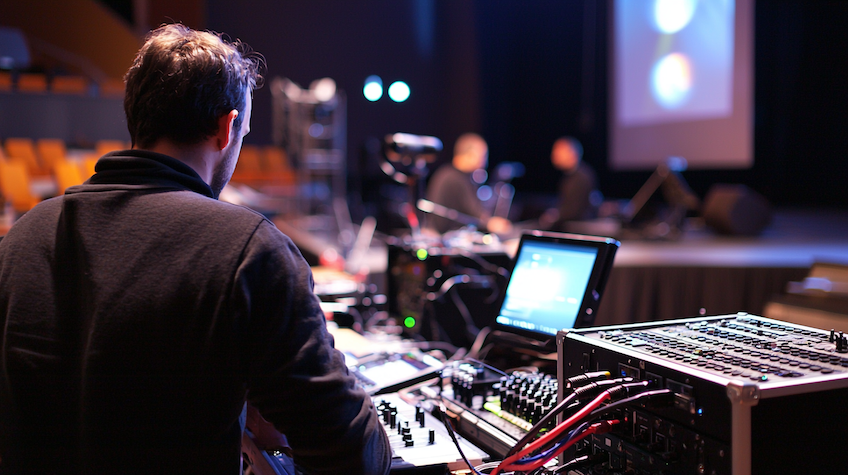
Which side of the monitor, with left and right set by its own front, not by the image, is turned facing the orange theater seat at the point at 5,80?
right

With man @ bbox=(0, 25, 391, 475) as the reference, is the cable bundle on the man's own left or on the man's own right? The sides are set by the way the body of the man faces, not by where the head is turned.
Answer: on the man's own right

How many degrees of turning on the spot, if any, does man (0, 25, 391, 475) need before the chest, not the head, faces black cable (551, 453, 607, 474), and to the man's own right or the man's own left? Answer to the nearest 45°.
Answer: approximately 45° to the man's own right

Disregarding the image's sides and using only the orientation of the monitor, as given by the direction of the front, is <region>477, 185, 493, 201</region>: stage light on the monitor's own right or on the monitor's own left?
on the monitor's own right

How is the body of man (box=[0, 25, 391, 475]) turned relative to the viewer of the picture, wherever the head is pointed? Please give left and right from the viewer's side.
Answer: facing away from the viewer and to the right of the viewer

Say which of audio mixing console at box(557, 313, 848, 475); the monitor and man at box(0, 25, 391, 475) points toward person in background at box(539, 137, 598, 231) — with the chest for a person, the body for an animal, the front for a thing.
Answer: the man

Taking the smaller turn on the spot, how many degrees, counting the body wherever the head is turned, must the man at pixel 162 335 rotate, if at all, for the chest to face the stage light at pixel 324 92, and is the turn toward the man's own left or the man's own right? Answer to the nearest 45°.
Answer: approximately 45° to the man's own left

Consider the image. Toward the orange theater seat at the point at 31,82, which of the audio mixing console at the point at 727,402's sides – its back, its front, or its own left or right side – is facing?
right

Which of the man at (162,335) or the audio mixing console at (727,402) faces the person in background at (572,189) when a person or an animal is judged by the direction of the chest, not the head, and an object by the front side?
the man

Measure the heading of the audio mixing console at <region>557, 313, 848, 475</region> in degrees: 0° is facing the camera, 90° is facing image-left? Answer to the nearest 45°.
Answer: approximately 45°

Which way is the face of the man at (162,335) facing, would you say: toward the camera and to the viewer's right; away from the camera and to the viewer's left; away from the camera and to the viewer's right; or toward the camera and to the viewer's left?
away from the camera and to the viewer's right

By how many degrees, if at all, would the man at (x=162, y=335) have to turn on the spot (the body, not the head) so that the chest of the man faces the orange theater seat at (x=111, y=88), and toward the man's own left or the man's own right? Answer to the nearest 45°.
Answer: approximately 45° to the man's own left

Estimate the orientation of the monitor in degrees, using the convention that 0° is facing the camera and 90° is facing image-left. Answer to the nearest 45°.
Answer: approximately 45°
